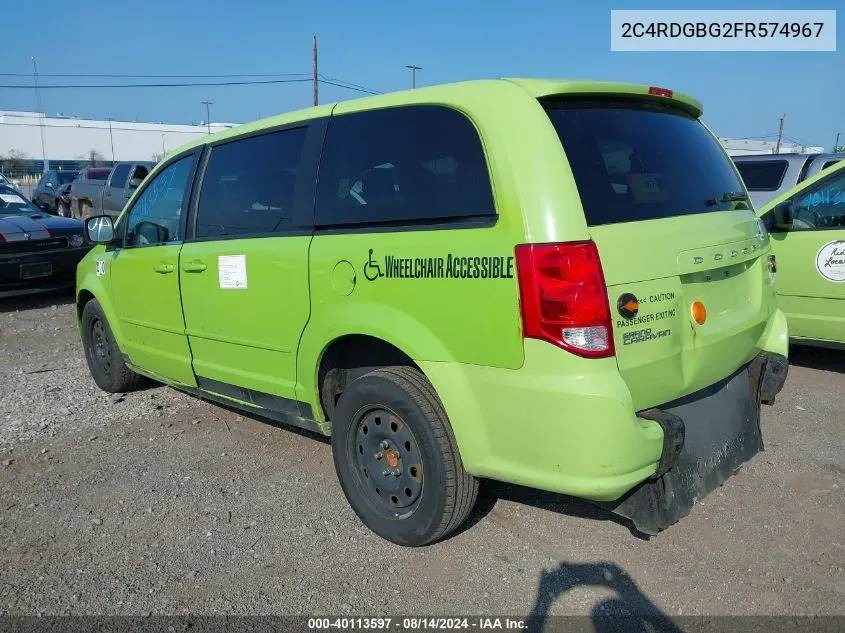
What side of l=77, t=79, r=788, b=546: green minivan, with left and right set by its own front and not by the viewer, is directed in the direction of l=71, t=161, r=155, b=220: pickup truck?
front

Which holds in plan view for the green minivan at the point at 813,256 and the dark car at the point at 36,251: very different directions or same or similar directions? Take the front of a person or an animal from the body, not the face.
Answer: very different directions

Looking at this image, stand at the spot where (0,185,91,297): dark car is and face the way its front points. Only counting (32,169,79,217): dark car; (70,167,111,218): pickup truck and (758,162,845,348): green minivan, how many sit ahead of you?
1

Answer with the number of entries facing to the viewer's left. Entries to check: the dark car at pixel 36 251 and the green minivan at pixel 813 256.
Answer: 1

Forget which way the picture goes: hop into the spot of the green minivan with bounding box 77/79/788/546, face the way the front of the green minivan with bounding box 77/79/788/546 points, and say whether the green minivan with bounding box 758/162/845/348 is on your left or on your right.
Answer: on your right

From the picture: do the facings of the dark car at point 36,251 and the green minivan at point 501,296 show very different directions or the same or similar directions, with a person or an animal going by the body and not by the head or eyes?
very different directions

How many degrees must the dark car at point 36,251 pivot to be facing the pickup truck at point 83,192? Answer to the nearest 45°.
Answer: approximately 135° to its left

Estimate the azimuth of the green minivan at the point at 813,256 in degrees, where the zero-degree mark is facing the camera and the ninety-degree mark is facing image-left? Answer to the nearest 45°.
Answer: approximately 90°

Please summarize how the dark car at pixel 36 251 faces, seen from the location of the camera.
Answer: facing the viewer and to the right of the viewer

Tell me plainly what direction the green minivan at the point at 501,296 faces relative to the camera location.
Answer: facing away from the viewer and to the left of the viewer

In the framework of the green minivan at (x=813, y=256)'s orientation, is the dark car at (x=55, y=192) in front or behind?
in front

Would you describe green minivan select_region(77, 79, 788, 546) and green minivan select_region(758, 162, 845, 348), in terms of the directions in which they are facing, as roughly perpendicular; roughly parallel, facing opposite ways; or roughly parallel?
roughly parallel

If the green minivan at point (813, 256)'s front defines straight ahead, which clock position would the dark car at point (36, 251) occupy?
The dark car is roughly at 12 o'clock from the green minivan.
